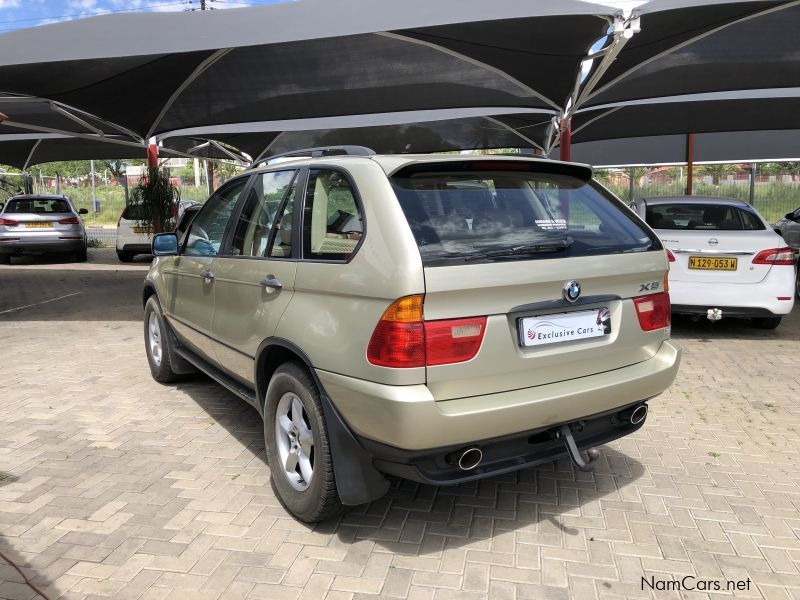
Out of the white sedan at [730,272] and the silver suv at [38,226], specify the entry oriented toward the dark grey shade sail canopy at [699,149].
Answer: the white sedan

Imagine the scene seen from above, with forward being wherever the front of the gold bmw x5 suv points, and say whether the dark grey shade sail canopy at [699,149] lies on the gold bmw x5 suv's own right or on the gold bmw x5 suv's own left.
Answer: on the gold bmw x5 suv's own right

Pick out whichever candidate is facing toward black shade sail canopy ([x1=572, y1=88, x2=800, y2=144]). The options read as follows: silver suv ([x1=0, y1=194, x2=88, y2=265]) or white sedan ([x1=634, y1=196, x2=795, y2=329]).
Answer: the white sedan

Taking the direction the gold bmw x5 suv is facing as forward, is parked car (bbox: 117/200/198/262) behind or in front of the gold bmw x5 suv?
in front

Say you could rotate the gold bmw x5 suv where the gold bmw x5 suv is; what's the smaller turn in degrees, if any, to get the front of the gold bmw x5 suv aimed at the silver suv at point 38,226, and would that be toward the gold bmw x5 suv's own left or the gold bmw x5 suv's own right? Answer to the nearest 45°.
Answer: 0° — it already faces it

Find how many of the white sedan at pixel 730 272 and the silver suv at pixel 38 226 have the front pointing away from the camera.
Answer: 2

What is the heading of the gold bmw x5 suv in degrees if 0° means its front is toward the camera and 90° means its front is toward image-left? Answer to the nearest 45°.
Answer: approximately 135°

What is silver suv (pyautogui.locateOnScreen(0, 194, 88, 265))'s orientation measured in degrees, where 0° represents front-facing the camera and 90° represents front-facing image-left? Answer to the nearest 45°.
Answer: approximately 180°

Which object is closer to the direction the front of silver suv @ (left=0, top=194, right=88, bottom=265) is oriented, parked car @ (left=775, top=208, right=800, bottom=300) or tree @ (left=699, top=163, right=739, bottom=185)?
the tree

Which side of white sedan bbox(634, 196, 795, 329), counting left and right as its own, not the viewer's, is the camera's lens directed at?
back

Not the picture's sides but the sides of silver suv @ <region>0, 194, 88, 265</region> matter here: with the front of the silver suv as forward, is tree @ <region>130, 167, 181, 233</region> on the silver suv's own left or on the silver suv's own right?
on the silver suv's own right

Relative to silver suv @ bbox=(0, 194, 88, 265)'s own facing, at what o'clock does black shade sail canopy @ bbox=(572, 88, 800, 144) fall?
The black shade sail canopy is roughly at 4 o'clock from the silver suv.
